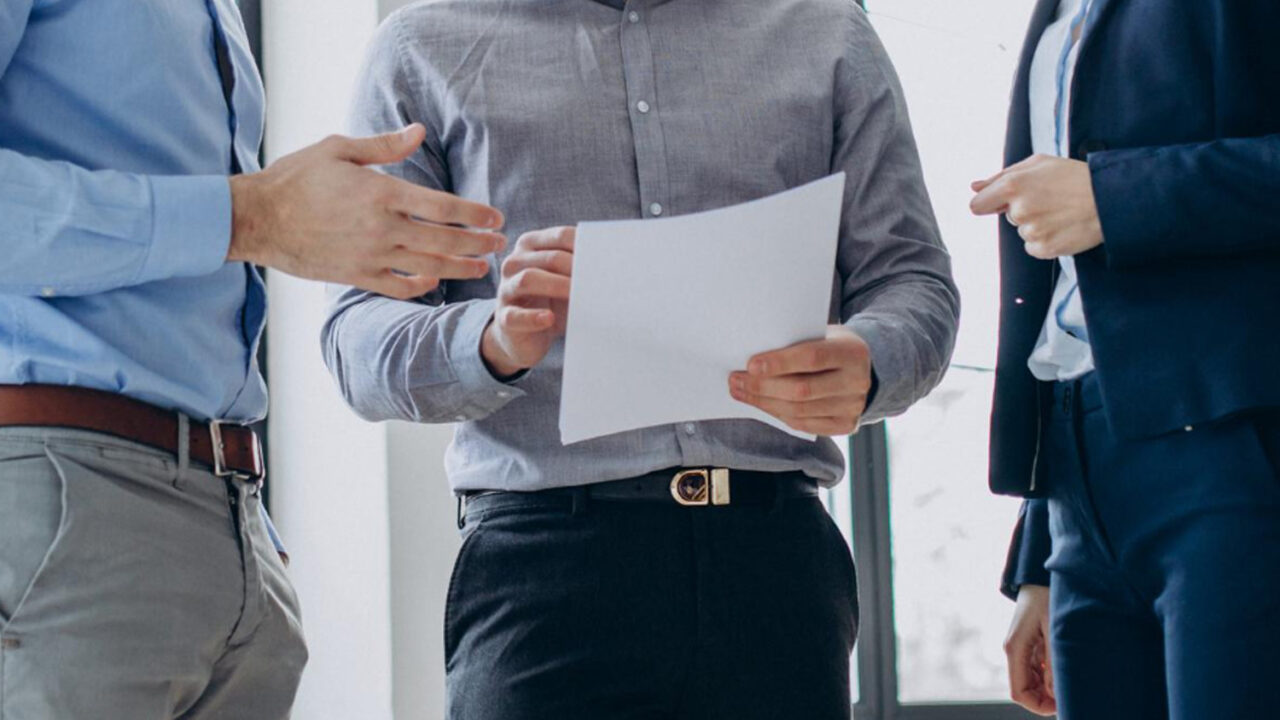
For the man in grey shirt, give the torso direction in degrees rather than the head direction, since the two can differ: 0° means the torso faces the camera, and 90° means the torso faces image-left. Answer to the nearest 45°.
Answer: approximately 0°
